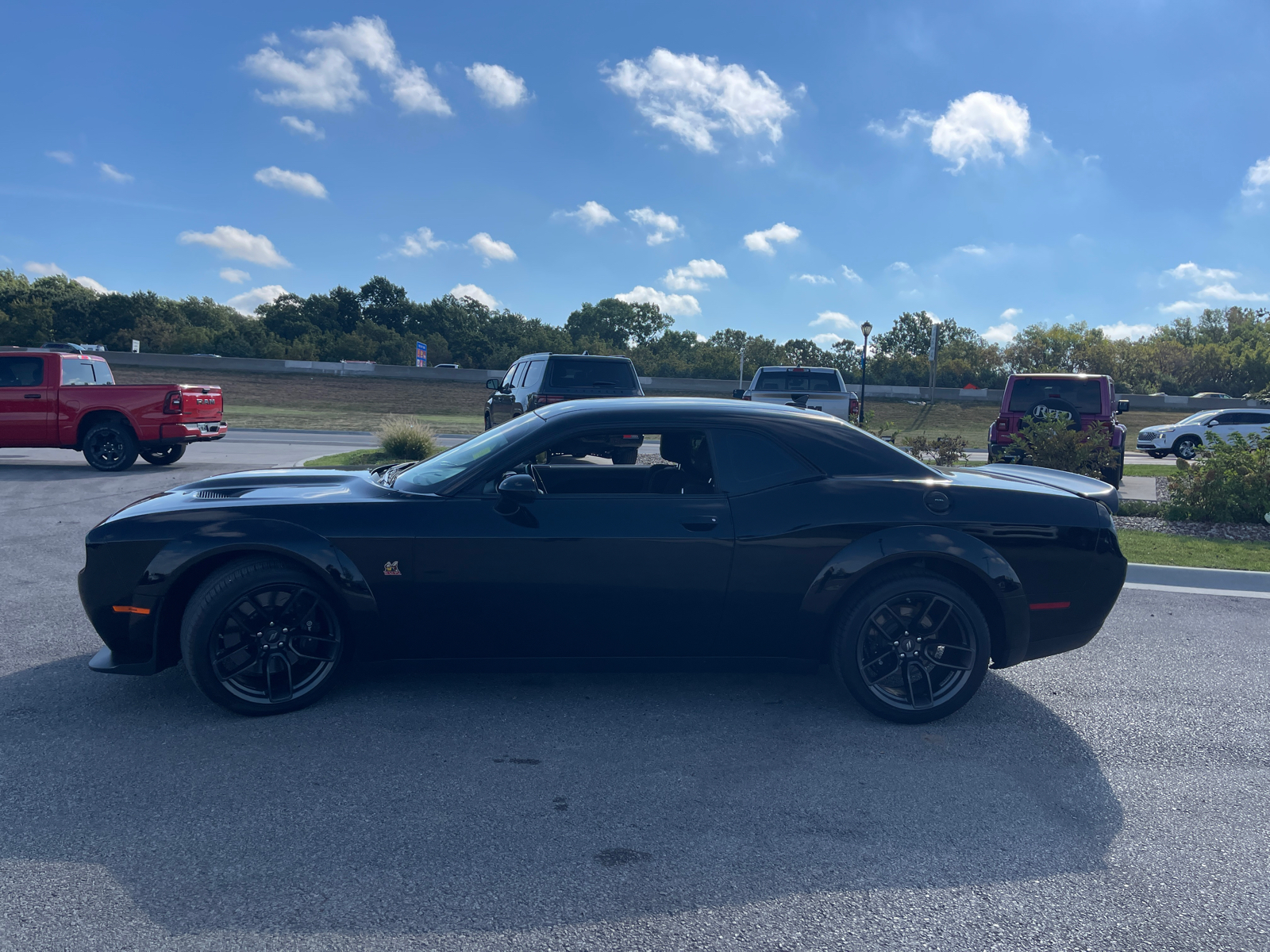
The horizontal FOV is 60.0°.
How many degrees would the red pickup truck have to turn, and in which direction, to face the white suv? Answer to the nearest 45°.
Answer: approximately 135° to its right

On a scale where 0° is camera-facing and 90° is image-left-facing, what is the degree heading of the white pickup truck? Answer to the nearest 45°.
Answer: approximately 180°

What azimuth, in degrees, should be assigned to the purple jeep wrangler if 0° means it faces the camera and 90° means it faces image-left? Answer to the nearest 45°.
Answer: approximately 180°

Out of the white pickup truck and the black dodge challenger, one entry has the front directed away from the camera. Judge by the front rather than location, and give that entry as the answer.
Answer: the white pickup truck

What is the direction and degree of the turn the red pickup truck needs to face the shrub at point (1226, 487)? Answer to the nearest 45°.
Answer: approximately 180°

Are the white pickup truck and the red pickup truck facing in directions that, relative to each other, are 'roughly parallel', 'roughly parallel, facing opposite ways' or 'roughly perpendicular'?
roughly perpendicular

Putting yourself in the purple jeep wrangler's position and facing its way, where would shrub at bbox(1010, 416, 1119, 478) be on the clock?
The shrub is roughly at 6 o'clock from the purple jeep wrangler.

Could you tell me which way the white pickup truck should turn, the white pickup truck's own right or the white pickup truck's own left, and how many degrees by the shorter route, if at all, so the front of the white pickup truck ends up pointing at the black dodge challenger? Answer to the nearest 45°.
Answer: approximately 180°

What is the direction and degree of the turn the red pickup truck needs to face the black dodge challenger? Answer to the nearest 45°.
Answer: approximately 135° to its left

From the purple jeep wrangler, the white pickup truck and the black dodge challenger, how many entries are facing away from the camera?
2

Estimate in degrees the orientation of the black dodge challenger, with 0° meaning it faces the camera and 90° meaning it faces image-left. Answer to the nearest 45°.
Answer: approximately 90°
